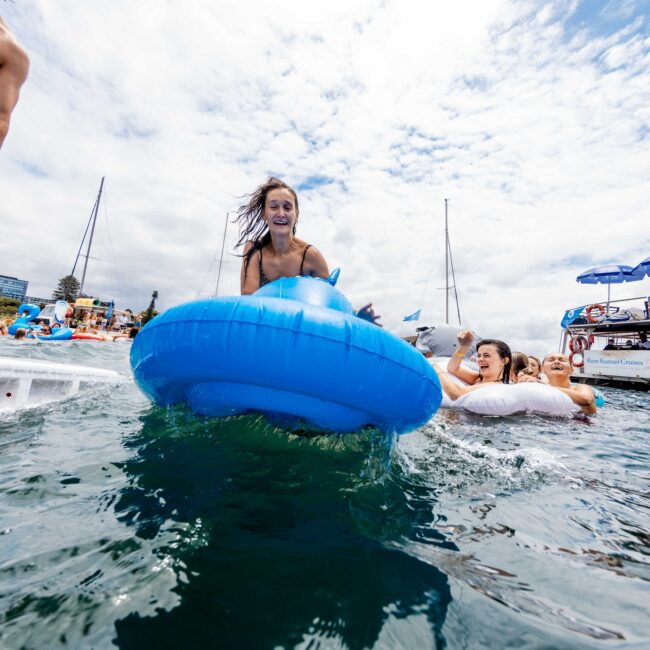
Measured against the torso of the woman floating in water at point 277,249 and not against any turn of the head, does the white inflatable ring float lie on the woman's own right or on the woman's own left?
on the woman's own left

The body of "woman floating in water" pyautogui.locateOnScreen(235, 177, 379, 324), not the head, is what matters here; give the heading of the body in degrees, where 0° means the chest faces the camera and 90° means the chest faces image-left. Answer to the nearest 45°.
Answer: approximately 0°

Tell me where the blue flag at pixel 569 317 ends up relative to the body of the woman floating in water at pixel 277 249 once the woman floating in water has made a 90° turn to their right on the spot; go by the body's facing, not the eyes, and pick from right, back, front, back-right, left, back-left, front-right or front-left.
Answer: back-right

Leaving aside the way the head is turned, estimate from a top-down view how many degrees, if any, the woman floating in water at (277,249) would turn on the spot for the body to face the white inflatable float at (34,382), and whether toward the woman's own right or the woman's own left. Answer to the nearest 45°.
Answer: approximately 90° to the woman's own right

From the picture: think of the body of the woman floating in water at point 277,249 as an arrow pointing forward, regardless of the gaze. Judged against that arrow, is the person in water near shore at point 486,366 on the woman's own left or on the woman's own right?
on the woman's own left

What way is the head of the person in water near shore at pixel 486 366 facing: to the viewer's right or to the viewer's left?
to the viewer's left

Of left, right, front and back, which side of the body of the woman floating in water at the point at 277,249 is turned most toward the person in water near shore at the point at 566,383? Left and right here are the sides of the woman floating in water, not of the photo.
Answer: left
